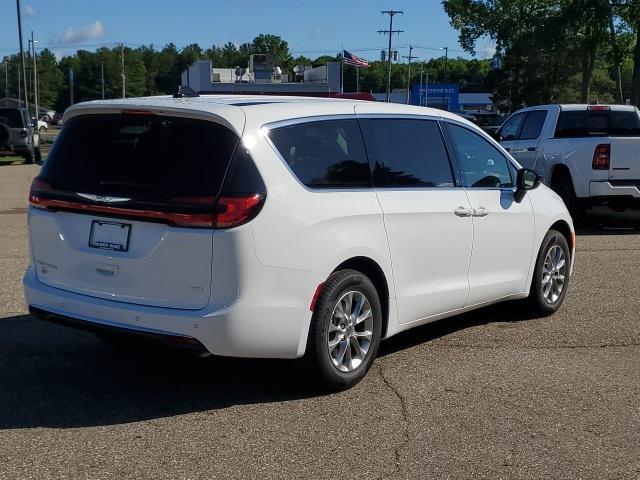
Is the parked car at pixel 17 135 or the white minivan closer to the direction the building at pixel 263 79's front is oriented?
the white minivan

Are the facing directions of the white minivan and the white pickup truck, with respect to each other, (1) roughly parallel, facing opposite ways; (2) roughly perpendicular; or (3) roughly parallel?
roughly perpendicular

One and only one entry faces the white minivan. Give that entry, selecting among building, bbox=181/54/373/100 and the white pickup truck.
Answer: the building

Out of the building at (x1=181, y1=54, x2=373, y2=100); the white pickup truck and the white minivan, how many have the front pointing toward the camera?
1

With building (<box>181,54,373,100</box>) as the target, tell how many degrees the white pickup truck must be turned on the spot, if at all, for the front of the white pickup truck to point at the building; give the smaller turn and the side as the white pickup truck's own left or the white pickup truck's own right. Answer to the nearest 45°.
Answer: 0° — it already faces it

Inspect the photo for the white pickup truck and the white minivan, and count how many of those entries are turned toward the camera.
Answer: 0

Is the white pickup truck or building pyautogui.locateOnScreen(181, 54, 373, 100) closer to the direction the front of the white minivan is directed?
the white pickup truck

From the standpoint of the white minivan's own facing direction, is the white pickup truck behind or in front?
in front

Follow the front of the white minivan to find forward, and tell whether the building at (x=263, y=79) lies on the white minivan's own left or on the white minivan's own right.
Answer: on the white minivan's own left

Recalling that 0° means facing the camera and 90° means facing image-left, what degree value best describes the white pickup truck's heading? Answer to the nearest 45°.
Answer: approximately 135°

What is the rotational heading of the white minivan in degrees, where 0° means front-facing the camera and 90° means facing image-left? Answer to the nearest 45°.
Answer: approximately 225°

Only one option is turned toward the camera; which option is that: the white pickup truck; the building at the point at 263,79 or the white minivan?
the building

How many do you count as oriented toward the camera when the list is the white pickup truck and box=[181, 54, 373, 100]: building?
1

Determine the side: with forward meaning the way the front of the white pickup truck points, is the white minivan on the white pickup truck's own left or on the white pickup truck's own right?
on the white pickup truck's own left

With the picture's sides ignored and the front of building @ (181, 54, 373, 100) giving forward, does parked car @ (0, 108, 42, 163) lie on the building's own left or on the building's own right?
on the building's own right

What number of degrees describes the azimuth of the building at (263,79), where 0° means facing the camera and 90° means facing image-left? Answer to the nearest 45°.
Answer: approximately 0°
